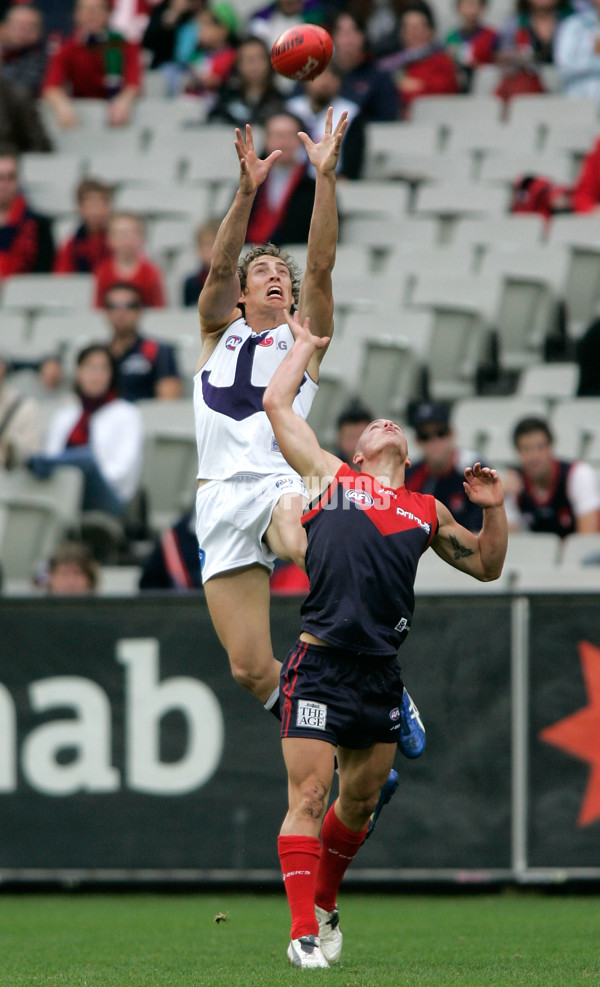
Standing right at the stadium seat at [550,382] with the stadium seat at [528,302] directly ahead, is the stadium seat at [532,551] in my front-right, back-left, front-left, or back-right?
back-left

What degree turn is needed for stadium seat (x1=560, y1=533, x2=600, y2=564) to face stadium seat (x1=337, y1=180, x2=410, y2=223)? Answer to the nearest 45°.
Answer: approximately 135° to its right

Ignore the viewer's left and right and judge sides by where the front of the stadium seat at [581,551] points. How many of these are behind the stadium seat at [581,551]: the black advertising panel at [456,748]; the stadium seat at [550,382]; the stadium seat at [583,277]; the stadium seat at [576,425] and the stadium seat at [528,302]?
4

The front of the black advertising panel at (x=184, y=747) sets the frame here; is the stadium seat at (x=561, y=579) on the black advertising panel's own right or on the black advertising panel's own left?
on the black advertising panel's own left

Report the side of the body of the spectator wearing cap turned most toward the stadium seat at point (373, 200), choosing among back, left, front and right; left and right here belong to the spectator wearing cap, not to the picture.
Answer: back

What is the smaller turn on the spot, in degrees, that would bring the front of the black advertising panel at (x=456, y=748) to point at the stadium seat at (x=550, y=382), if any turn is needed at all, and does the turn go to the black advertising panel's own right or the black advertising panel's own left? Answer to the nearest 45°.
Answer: approximately 180°

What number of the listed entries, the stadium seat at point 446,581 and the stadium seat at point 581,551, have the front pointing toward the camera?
2

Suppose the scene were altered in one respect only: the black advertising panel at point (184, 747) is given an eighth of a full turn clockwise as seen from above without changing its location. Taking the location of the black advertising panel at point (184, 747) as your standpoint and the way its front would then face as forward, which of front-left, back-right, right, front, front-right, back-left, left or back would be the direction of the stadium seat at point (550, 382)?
back

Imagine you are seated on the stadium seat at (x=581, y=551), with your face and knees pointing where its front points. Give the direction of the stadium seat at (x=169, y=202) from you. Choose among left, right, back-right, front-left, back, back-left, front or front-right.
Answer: back-right

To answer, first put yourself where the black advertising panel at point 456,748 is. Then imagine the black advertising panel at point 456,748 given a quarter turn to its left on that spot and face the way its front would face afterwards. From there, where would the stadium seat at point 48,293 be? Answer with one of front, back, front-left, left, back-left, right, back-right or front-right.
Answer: back-left

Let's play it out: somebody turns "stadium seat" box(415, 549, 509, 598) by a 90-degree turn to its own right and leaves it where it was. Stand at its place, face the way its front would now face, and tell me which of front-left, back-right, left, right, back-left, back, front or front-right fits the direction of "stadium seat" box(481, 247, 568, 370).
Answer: right
